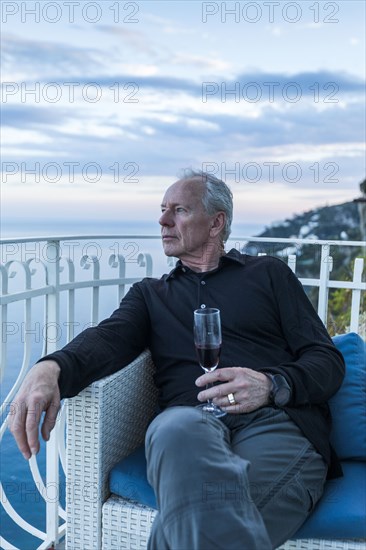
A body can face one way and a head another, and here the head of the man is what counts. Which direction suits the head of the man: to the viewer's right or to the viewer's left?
to the viewer's left

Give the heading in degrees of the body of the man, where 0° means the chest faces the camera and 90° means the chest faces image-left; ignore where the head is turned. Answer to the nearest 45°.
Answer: approximately 45°
